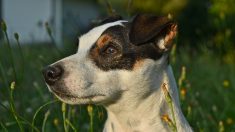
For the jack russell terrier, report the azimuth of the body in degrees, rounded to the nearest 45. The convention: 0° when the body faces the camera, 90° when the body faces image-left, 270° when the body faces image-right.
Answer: approximately 90°
